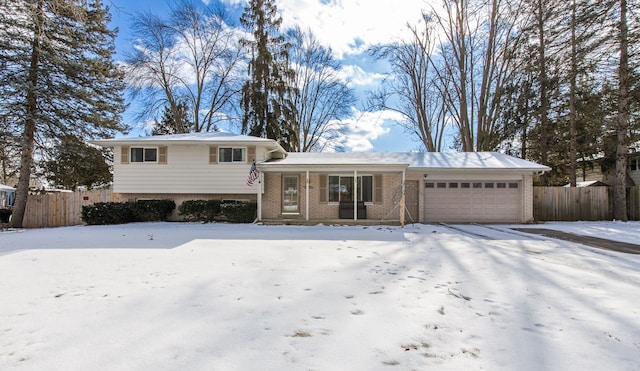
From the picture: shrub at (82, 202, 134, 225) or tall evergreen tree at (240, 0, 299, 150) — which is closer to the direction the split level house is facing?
the shrub

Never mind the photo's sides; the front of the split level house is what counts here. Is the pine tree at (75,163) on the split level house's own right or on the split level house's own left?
on the split level house's own right

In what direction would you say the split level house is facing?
toward the camera

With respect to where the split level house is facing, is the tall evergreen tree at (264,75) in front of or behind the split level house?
behind

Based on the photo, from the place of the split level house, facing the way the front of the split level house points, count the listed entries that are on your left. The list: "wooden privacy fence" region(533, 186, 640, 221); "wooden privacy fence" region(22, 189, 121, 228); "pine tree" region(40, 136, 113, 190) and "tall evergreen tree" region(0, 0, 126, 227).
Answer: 1

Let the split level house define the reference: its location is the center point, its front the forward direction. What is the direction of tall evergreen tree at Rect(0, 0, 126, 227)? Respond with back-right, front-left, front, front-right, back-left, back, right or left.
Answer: right

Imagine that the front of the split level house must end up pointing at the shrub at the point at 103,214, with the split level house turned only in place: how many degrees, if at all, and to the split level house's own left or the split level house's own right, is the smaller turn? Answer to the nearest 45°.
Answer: approximately 90° to the split level house's own right

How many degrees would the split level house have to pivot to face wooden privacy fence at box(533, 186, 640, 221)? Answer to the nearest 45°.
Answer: approximately 90° to its left

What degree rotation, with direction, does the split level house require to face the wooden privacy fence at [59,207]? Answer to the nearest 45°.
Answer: approximately 90° to its right

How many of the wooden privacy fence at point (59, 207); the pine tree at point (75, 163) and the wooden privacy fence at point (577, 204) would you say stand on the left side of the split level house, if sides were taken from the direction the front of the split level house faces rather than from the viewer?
1
